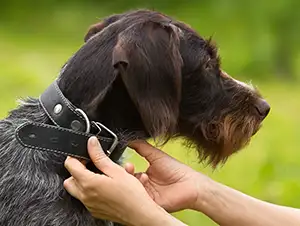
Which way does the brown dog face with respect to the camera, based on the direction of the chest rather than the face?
to the viewer's right
